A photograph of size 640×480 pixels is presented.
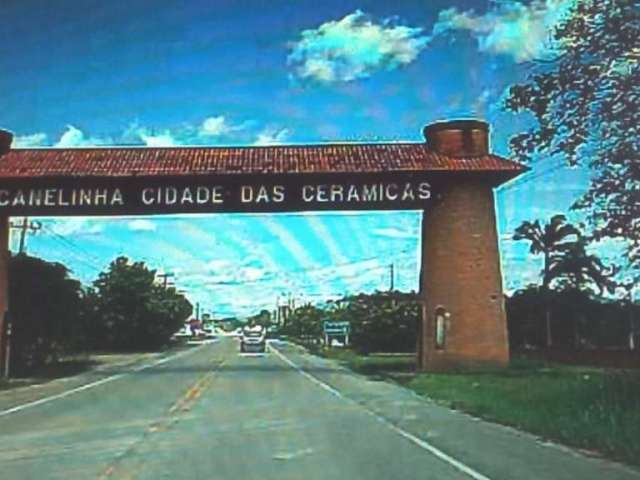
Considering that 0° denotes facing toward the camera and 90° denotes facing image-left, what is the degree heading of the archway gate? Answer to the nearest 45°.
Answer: approximately 0°

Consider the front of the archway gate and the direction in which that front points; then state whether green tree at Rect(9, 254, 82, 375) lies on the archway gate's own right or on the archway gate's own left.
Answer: on the archway gate's own right
